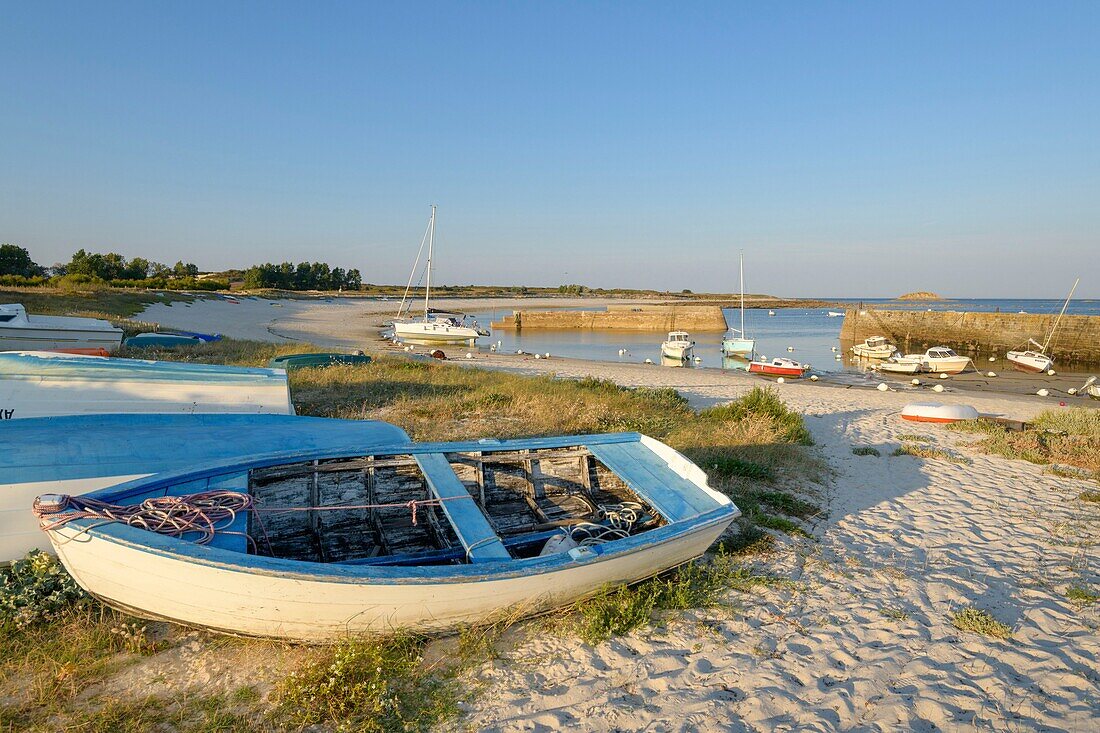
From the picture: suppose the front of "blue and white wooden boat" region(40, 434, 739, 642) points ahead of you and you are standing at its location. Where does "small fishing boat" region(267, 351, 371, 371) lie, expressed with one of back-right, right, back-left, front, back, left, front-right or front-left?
right

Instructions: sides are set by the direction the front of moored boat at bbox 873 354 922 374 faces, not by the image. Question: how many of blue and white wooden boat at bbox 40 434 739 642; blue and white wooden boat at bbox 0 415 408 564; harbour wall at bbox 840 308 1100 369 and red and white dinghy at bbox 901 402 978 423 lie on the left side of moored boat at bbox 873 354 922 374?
3

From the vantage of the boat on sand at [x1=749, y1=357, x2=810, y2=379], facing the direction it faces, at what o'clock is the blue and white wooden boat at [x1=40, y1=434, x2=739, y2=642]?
The blue and white wooden boat is roughly at 9 o'clock from the boat on sand.

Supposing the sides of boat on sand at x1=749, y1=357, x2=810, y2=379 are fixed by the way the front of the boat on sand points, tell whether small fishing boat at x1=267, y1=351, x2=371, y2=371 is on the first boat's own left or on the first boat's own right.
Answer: on the first boat's own left

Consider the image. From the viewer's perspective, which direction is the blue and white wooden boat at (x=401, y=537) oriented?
to the viewer's left

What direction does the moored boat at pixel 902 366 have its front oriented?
to the viewer's left

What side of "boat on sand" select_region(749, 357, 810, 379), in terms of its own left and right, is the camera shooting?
left

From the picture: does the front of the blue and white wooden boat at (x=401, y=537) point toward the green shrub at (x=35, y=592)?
yes

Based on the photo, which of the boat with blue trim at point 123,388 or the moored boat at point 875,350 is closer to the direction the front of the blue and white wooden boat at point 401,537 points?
the boat with blue trim

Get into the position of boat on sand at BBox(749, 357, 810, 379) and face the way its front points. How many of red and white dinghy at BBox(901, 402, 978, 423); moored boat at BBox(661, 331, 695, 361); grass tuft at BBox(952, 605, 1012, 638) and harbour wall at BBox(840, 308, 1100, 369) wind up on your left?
2
